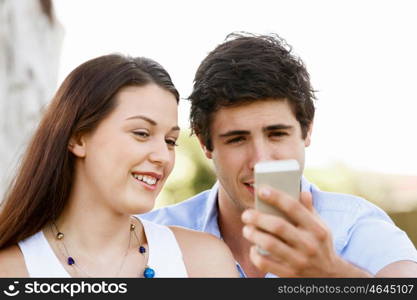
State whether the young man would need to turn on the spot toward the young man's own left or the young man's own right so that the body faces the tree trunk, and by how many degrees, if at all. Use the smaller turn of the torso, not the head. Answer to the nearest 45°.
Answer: approximately 135° to the young man's own right

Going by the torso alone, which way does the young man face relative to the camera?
toward the camera

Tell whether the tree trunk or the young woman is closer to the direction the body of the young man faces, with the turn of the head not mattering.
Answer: the young woman

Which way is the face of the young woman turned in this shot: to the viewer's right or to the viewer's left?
to the viewer's right

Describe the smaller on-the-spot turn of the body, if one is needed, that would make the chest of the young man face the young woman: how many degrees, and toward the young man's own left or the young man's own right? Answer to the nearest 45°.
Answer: approximately 45° to the young man's own right
